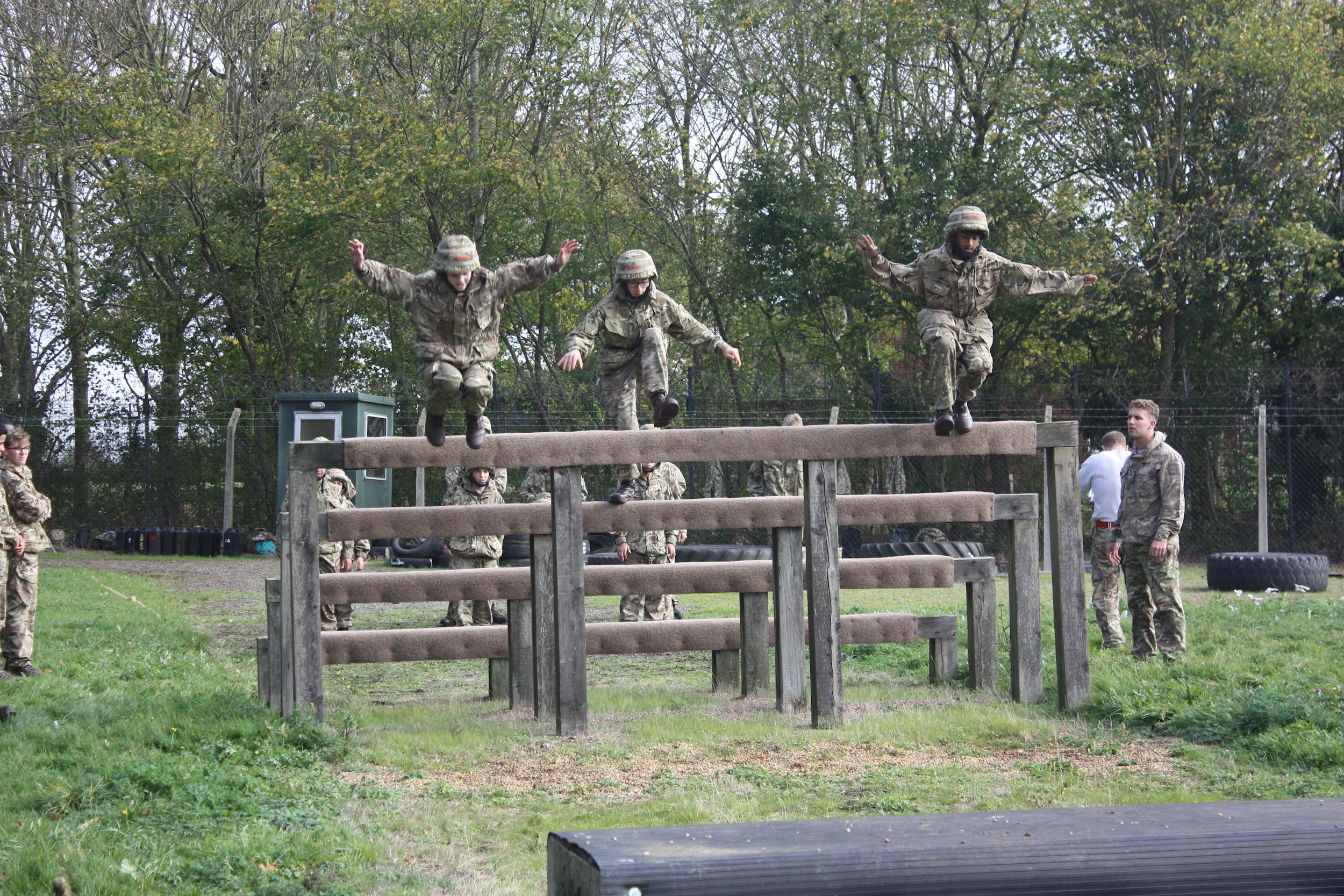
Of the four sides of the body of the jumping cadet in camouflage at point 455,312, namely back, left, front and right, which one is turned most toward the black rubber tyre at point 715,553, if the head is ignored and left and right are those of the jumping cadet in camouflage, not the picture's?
back

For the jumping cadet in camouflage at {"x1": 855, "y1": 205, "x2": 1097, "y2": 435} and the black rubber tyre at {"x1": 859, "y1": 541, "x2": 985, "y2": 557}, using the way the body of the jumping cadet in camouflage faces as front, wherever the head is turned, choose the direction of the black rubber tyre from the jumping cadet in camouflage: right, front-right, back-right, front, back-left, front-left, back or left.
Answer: back

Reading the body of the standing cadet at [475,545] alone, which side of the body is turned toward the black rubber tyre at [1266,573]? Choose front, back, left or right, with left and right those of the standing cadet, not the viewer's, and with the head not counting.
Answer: left

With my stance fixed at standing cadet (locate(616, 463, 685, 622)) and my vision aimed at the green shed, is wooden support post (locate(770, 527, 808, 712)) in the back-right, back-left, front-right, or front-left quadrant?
back-left

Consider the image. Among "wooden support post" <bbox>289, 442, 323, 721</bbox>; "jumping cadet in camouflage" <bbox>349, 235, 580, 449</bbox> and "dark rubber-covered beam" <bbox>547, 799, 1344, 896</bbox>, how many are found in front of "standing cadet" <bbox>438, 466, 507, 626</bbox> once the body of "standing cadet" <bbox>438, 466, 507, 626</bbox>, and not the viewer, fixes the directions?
3

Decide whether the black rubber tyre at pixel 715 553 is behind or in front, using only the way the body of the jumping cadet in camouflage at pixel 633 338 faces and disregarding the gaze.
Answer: behind

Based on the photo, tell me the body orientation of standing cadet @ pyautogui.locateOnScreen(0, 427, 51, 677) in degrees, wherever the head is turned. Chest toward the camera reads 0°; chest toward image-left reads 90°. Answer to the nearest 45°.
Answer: approximately 270°

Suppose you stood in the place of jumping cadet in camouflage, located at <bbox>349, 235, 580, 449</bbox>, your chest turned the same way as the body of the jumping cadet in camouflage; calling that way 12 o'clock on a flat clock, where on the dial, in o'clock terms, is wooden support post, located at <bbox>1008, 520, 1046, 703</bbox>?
The wooden support post is roughly at 9 o'clock from the jumping cadet in camouflage.

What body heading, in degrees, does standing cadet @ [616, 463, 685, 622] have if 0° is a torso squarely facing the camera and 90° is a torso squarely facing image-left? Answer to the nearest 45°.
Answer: approximately 0°
